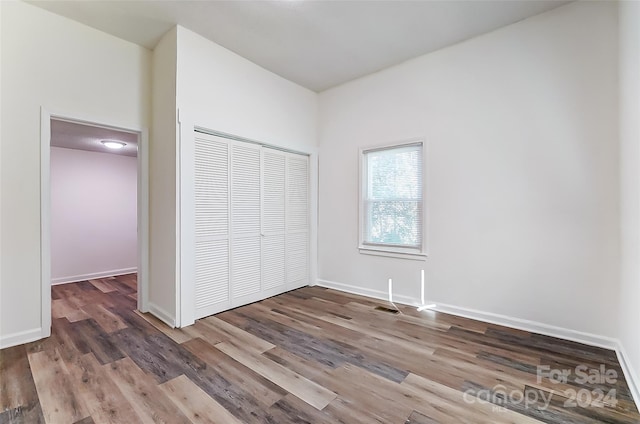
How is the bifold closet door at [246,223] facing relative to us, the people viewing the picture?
facing the viewer and to the right of the viewer

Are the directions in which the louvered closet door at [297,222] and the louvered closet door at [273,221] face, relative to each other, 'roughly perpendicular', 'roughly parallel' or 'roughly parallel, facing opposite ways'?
roughly parallel

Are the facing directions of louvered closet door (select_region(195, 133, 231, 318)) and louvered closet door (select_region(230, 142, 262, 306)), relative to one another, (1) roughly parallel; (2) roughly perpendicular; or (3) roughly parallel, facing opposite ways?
roughly parallel

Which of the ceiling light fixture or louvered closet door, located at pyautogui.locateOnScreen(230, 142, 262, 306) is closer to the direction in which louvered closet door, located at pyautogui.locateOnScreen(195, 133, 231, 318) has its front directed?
the louvered closet door

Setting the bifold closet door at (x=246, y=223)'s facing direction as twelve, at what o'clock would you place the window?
The window is roughly at 11 o'clock from the bifold closet door.

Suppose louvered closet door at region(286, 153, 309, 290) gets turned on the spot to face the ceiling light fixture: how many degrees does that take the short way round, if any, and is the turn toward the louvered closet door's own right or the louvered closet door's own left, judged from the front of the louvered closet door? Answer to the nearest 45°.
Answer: approximately 135° to the louvered closet door's own right

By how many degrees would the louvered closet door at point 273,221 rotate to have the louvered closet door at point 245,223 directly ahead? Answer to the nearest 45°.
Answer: approximately 90° to its right

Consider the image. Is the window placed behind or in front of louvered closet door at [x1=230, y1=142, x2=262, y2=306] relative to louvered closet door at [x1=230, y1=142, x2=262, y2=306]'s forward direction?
in front

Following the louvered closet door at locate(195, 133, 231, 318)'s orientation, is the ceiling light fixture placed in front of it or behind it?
behind

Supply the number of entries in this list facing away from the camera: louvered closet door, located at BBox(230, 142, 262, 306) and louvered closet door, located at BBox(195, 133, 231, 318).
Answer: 0

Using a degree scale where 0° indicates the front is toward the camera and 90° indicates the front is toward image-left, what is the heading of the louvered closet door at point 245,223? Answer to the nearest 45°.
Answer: approximately 315°

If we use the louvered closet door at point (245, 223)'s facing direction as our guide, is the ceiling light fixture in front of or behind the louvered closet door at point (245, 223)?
behind

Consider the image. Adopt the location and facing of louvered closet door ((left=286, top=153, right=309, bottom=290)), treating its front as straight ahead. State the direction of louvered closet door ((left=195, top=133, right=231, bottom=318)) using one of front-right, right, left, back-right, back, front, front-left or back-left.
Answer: right
